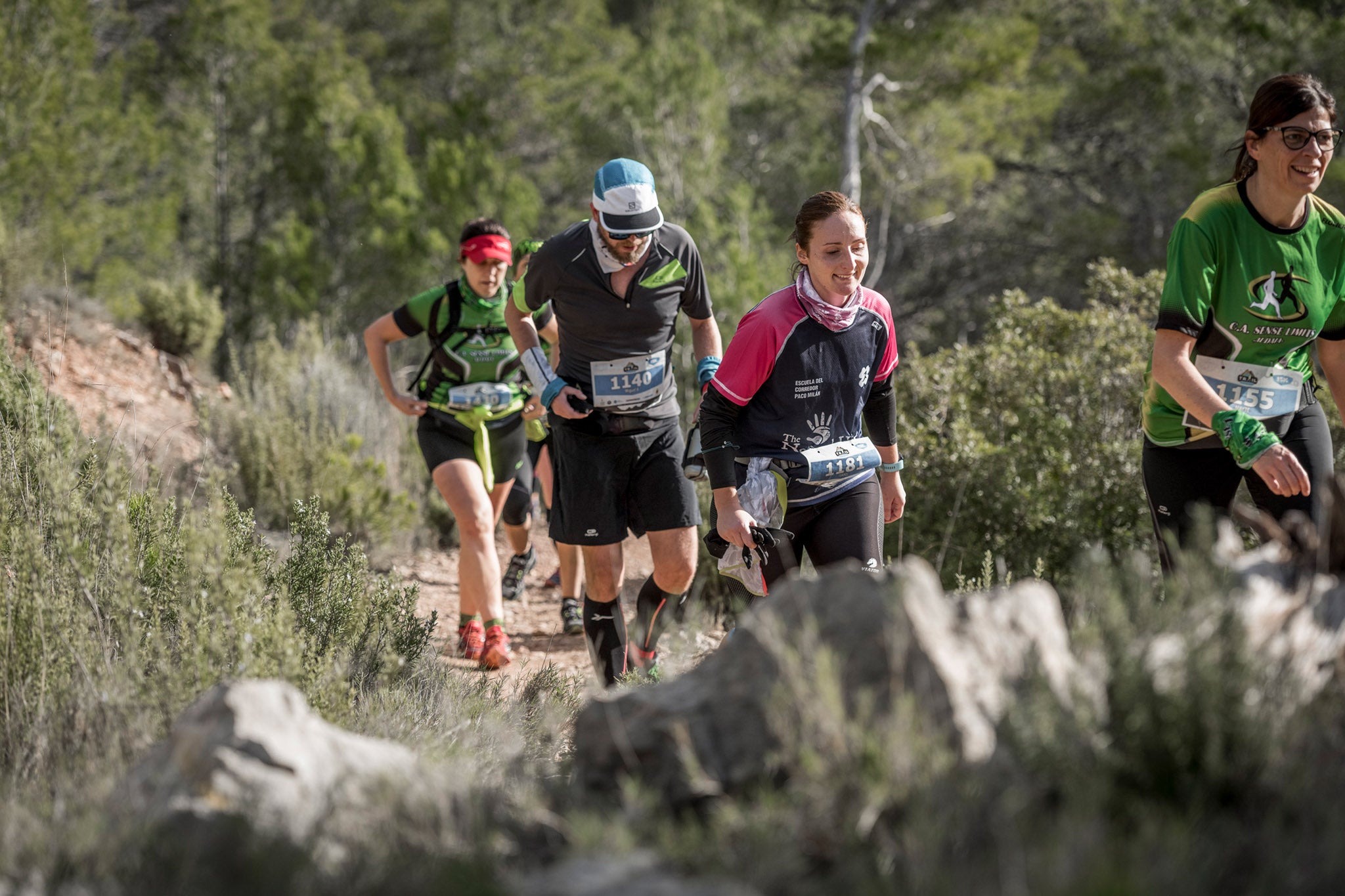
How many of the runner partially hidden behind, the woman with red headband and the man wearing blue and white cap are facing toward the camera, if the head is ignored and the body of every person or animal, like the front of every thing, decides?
3

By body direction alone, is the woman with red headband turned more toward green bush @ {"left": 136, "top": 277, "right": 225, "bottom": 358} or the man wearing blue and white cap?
the man wearing blue and white cap

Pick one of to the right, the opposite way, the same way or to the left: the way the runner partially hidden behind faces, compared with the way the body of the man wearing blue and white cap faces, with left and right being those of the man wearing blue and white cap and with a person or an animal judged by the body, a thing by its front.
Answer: the same way

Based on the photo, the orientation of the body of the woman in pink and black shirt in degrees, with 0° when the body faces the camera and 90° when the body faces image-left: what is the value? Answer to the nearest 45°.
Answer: approximately 315°

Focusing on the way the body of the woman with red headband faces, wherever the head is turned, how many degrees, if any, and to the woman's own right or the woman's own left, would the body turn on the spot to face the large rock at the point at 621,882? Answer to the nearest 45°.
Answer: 0° — they already face it

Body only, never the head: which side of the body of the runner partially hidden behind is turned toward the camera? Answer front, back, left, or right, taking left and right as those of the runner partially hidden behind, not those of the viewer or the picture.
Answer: front

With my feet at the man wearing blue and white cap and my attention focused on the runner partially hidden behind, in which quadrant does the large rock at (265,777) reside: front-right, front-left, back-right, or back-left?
back-left

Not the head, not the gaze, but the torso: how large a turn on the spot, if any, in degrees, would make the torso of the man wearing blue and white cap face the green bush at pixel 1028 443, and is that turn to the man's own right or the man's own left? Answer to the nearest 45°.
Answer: approximately 135° to the man's own left

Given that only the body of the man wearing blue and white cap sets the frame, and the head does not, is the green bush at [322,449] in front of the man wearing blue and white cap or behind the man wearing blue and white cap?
behind

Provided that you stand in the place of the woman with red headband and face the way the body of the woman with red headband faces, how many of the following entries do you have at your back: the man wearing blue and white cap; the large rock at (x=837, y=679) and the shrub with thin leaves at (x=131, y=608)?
0

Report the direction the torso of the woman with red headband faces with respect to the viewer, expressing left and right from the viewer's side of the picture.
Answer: facing the viewer

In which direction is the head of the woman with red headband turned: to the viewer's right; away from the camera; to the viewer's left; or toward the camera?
toward the camera

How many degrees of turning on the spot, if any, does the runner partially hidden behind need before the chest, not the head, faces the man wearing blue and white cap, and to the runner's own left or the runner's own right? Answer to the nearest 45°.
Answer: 0° — they already face them

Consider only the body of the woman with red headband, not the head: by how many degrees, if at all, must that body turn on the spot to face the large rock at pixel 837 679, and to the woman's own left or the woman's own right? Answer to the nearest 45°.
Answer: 0° — they already face it
